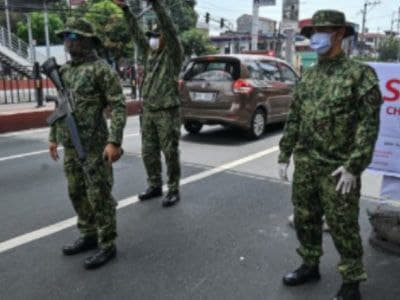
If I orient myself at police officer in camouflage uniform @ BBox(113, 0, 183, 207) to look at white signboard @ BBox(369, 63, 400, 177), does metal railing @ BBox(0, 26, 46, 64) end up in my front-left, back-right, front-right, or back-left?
back-left

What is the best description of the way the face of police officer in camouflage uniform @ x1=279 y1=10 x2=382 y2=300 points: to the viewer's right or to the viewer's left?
to the viewer's left

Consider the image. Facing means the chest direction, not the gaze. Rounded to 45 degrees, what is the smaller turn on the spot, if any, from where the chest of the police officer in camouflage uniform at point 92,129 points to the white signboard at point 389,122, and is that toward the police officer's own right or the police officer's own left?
approximately 135° to the police officer's own left

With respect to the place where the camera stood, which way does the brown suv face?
facing away from the viewer and to the right of the viewer

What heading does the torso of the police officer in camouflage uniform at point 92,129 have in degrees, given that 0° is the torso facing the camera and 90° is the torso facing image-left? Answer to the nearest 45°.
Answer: approximately 45°

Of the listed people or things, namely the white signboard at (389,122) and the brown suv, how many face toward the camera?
1

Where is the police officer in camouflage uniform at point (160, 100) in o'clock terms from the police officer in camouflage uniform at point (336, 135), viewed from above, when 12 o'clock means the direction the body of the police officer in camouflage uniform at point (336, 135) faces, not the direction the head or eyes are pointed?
the police officer in camouflage uniform at point (160, 100) is roughly at 3 o'clock from the police officer in camouflage uniform at point (336, 135).

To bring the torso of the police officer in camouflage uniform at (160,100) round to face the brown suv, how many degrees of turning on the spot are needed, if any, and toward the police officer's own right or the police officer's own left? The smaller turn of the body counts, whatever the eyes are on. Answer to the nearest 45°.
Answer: approximately 135° to the police officer's own right

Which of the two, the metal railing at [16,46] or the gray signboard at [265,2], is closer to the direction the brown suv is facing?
the gray signboard

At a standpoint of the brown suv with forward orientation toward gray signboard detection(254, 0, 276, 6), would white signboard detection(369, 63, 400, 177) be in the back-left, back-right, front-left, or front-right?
back-right

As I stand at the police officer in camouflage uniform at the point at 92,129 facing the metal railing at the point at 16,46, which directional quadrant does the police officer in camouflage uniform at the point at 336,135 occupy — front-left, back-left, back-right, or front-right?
back-right

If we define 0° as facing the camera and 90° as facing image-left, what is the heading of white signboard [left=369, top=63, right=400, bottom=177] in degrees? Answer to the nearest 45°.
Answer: approximately 0°

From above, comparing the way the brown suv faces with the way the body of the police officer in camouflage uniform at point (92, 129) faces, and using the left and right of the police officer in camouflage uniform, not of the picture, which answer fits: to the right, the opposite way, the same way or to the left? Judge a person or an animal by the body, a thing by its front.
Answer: the opposite way

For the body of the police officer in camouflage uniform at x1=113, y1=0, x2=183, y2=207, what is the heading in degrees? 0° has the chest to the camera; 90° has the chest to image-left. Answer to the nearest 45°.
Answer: approximately 45°

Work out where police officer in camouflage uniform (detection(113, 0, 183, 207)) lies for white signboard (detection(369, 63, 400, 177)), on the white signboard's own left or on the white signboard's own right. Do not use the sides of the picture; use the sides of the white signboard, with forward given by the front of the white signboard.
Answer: on the white signboard's own right

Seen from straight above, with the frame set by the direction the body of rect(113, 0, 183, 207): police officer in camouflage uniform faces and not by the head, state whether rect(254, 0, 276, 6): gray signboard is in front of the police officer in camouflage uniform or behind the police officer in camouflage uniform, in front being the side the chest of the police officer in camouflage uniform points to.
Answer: behind
